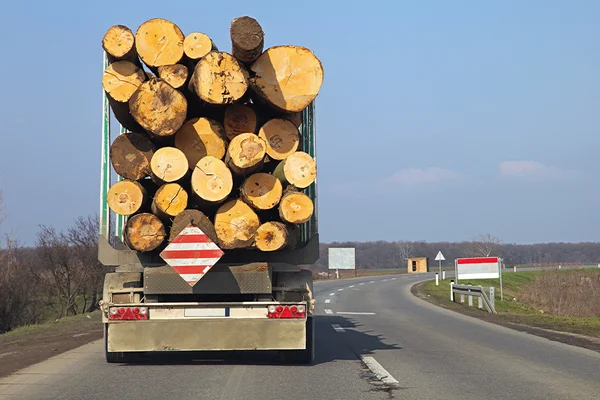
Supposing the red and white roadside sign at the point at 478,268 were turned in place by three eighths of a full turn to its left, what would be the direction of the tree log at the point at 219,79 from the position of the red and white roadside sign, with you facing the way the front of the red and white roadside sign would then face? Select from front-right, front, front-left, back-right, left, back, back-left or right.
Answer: back-right

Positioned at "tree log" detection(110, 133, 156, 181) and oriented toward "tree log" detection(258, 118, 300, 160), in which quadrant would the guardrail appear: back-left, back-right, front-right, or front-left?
front-left

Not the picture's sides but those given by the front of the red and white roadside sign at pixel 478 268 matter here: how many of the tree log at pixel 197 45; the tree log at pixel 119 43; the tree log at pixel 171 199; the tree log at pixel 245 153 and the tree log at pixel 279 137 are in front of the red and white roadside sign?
5

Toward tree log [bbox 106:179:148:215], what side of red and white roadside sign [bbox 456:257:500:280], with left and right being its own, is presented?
front

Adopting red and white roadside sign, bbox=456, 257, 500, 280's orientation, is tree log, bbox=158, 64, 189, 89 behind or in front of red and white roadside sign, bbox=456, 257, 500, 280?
in front

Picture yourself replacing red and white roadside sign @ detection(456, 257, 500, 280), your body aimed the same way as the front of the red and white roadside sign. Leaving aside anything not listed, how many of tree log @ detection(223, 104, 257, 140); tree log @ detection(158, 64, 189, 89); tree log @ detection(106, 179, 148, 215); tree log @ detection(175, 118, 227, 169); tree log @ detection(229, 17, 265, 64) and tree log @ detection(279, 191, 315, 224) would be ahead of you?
6

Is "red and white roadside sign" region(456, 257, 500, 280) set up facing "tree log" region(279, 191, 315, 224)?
yes

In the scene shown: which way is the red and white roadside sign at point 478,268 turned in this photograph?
toward the camera

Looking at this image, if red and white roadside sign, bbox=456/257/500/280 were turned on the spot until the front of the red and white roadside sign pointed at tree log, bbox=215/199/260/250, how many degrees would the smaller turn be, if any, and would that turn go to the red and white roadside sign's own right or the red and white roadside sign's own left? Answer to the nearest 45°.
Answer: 0° — it already faces it

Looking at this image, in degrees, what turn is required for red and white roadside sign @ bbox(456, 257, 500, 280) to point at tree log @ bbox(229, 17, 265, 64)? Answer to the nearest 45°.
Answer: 0° — it already faces it

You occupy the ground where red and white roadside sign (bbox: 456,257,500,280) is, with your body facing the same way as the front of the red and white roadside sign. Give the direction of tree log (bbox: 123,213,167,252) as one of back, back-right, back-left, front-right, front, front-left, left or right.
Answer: front

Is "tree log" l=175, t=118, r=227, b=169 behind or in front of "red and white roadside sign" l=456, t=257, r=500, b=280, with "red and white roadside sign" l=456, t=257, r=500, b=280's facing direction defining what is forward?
in front

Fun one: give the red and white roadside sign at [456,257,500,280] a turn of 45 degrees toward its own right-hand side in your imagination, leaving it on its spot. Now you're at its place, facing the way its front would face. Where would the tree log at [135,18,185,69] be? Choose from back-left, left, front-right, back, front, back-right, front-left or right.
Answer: front-left

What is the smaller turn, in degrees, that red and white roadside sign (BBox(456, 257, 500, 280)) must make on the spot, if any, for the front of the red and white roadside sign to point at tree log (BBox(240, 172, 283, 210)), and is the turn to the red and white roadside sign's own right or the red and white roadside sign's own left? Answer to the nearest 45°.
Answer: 0° — it already faces it

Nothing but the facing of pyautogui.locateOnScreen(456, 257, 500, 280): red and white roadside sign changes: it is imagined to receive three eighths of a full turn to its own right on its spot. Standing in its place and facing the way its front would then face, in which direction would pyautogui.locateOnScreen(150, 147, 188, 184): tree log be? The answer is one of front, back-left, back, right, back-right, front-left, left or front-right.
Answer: back-left

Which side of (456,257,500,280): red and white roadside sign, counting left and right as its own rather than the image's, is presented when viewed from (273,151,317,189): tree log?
front

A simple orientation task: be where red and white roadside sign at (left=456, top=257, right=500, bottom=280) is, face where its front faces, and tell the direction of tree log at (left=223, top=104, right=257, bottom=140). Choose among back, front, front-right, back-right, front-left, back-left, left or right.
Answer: front
